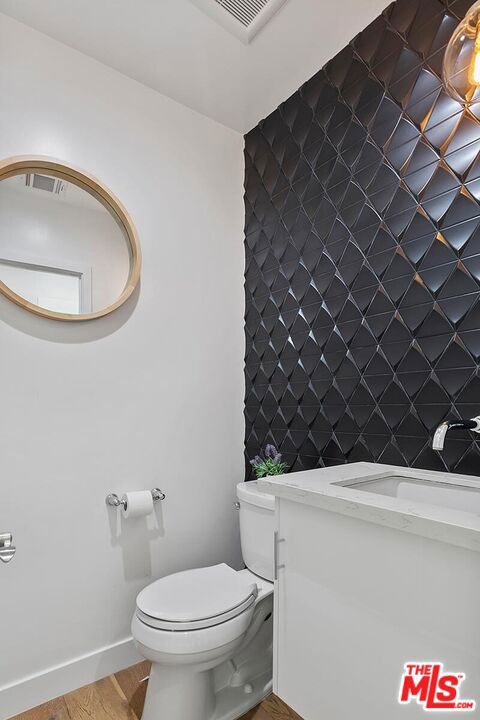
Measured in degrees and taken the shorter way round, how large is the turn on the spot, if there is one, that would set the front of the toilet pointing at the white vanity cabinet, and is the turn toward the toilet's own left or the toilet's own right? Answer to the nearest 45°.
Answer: approximately 90° to the toilet's own left

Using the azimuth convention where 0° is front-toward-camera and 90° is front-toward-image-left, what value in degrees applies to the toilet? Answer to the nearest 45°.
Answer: approximately 45°
